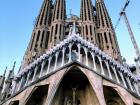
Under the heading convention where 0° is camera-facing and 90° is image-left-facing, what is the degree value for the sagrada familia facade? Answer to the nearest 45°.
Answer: approximately 0°
